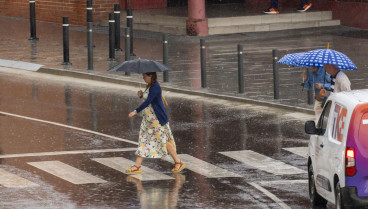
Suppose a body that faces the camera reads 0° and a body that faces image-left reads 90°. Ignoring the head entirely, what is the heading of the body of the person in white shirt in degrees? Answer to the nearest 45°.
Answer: approximately 90°

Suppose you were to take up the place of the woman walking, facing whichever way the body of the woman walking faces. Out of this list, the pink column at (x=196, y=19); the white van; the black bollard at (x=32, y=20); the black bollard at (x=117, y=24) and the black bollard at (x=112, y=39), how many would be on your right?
4

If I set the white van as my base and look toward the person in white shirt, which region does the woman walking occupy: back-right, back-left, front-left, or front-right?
front-left

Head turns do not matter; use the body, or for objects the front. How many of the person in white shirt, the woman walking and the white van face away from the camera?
1

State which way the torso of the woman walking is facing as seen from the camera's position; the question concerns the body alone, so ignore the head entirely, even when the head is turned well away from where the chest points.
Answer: to the viewer's left

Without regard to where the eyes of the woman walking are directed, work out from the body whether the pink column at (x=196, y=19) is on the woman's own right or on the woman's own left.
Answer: on the woman's own right

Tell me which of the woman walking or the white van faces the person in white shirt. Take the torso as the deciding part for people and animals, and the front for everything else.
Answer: the white van

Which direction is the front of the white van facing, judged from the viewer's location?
facing away from the viewer

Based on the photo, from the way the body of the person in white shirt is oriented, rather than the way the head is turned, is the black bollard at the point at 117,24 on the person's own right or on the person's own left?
on the person's own right

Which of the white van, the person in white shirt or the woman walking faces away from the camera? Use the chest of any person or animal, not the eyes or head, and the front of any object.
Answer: the white van

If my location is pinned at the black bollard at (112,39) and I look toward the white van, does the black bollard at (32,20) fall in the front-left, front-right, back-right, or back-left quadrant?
back-right

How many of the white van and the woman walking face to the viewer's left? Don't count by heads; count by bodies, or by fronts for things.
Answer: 1

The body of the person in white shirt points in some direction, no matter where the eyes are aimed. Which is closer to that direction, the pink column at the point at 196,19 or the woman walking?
the woman walking
